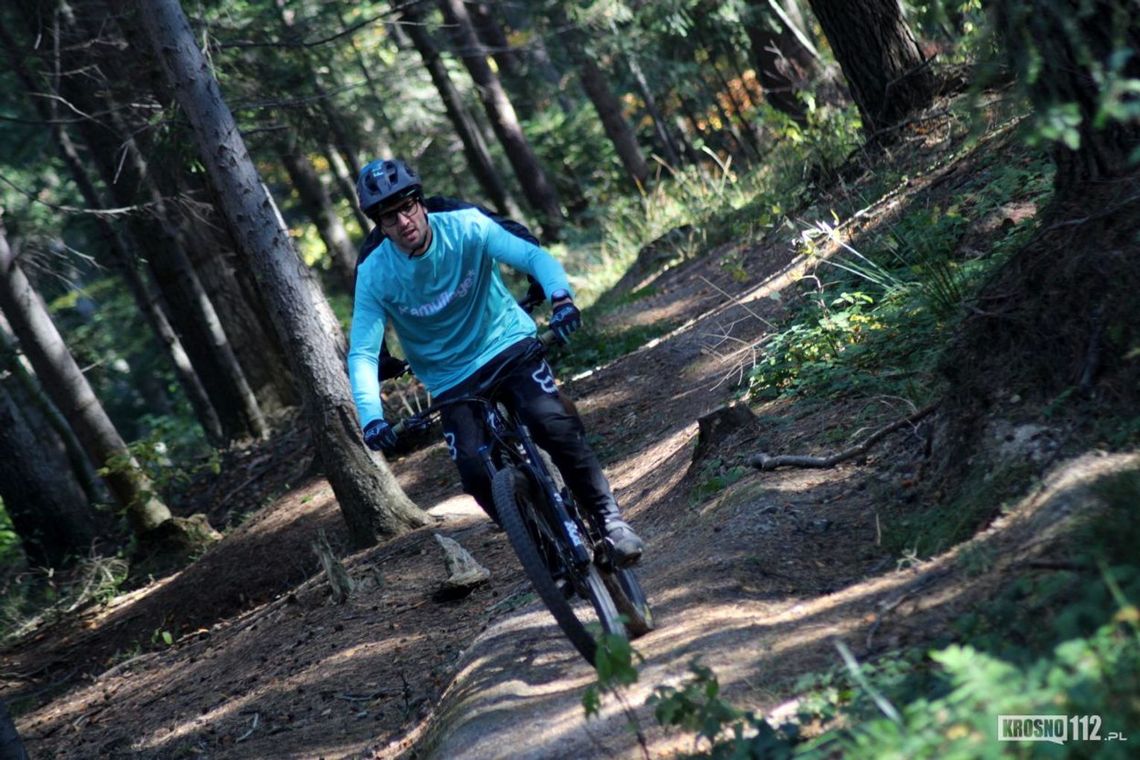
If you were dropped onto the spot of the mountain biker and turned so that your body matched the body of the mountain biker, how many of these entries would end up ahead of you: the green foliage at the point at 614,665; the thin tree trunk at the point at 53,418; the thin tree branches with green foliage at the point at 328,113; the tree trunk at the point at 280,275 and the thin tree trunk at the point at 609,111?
1

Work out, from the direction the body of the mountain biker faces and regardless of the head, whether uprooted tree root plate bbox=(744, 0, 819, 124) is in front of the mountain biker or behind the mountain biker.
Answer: behind

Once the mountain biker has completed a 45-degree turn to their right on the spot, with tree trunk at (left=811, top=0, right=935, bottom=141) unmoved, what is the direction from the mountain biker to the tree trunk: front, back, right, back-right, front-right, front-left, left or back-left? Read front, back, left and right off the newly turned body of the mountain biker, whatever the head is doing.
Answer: back

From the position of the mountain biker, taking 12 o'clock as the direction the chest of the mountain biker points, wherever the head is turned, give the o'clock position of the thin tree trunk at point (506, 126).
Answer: The thin tree trunk is roughly at 6 o'clock from the mountain biker.

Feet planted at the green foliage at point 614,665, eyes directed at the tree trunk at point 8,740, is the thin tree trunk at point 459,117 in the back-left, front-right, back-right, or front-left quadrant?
front-right

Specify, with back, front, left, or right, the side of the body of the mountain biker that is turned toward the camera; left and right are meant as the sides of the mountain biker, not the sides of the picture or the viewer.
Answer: front

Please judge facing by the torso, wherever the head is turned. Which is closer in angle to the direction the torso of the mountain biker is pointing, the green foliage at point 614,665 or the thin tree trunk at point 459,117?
the green foliage

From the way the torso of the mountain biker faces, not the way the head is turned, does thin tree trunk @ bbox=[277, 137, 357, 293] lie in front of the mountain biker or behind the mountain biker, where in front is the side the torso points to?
behind

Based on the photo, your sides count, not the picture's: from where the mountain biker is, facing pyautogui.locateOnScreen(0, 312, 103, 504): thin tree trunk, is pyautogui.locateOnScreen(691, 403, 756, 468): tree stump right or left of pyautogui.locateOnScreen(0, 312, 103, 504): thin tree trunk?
right

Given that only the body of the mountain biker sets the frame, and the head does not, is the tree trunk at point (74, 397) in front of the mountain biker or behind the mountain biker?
behind

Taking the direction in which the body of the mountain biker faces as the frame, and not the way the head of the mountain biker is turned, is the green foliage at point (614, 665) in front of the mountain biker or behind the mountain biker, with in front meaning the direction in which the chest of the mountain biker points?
in front

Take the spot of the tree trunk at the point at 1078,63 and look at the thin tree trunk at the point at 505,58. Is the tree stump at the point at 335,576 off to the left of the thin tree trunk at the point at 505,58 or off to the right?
left

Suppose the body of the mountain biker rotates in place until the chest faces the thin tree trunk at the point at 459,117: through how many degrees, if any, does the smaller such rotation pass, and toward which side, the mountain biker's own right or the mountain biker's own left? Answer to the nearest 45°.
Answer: approximately 180°

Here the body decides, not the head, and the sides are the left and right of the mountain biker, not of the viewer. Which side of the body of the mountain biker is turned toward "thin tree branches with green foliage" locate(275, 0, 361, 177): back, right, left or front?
back
